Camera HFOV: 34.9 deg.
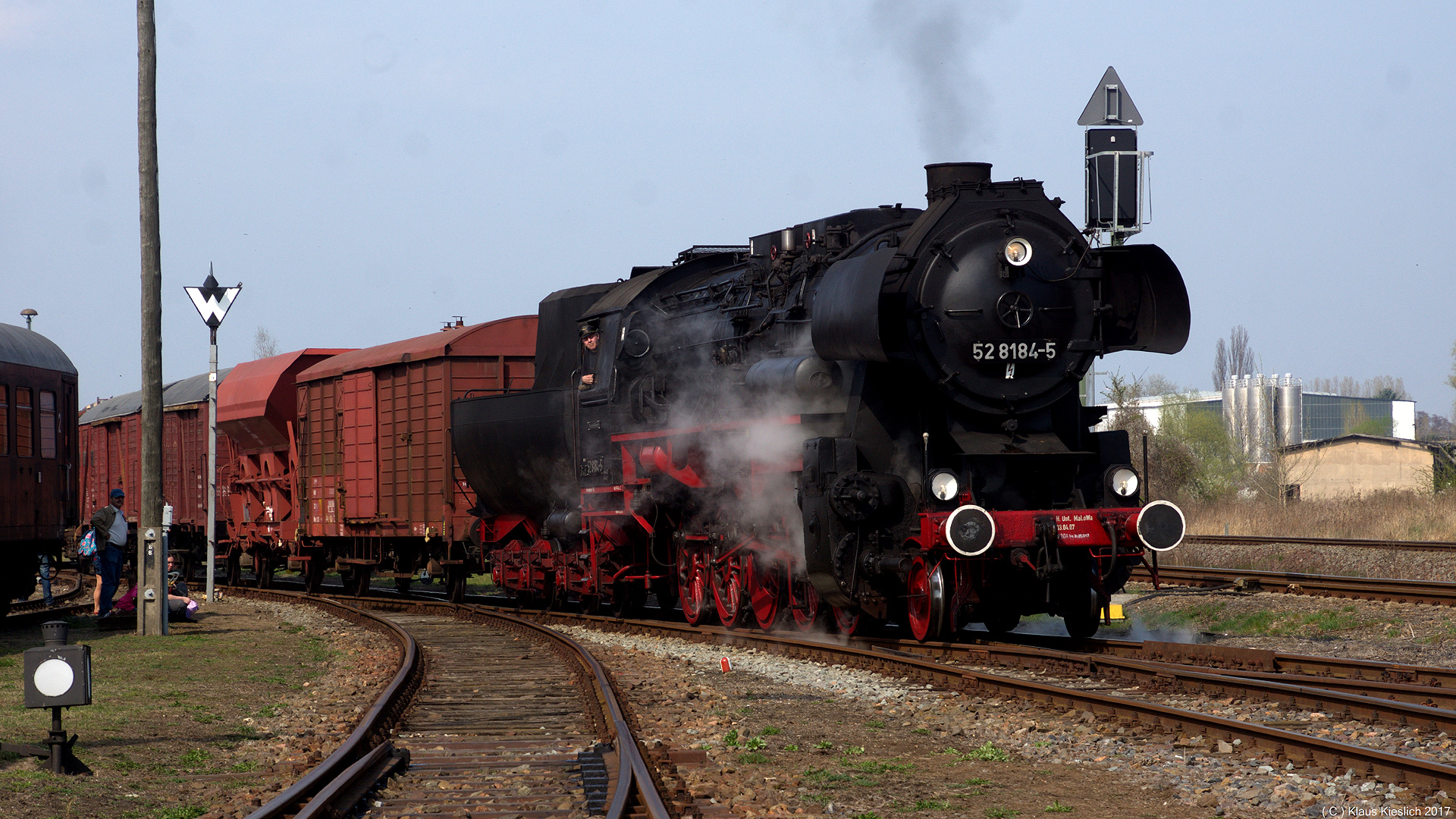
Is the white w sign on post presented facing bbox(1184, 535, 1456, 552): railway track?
no

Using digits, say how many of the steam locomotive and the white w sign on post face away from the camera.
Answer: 0

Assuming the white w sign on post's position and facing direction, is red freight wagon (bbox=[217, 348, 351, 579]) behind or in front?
behind

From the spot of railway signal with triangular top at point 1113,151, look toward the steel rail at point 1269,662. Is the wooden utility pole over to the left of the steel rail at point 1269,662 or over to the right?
right

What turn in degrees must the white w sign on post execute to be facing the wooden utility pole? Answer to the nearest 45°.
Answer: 0° — it already faces it

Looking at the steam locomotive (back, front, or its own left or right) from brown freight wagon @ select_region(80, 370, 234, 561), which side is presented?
back

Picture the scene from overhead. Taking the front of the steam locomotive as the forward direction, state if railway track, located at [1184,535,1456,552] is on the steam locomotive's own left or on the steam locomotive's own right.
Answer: on the steam locomotive's own left

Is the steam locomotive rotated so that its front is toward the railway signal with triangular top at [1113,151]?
no

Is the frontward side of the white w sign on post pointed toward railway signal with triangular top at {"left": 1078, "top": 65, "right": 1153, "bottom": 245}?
no

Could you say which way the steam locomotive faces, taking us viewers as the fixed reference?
facing the viewer and to the right of the viewer

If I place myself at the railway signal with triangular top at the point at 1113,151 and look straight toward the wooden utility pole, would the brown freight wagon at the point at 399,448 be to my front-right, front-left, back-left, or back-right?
front-right

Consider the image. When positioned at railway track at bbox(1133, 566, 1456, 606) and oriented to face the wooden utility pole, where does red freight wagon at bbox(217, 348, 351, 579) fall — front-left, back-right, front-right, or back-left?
front-right

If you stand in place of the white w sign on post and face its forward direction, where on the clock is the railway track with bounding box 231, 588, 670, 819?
The railway track is roughly at 12 o'clock from the white w sign on post.

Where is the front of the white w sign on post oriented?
toward the camera

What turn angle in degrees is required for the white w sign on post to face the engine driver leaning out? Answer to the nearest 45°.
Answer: approximately 45° to its left
